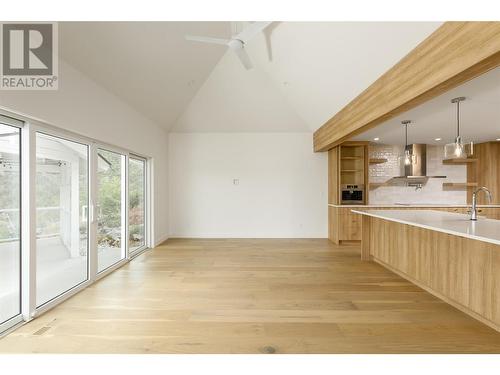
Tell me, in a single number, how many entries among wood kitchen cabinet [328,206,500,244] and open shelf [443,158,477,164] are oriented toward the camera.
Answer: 2

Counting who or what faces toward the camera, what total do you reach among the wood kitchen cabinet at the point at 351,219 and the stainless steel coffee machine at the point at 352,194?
2

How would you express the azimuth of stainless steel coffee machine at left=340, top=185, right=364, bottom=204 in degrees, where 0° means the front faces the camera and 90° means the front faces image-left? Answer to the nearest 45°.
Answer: approximately 0°

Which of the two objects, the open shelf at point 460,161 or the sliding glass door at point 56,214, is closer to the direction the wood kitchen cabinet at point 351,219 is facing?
the sliding glass door

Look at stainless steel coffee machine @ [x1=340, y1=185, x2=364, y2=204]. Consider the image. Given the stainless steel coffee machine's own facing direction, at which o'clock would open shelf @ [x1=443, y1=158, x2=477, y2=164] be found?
The open shelf is roughly at 8 o'clock from the stainless steel coffee machine.

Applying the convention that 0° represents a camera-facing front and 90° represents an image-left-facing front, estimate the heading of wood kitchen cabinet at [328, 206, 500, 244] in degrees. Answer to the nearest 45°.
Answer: approximately 0°
